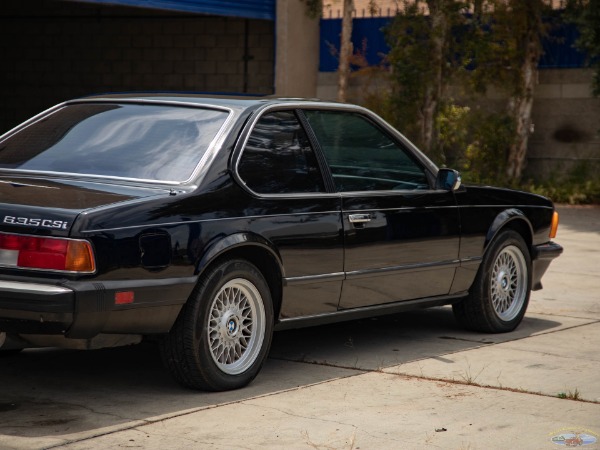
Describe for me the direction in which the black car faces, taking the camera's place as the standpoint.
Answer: facing away from the viewer and to the right of the viewer

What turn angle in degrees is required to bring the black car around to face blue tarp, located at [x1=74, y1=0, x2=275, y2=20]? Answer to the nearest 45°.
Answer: approximately 45° to its left

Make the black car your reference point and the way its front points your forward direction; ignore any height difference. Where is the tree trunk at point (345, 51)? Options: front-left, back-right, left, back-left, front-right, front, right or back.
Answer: front-left

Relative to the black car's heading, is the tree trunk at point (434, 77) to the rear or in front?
in front

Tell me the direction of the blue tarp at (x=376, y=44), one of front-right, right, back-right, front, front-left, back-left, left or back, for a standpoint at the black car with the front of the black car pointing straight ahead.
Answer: front-left
